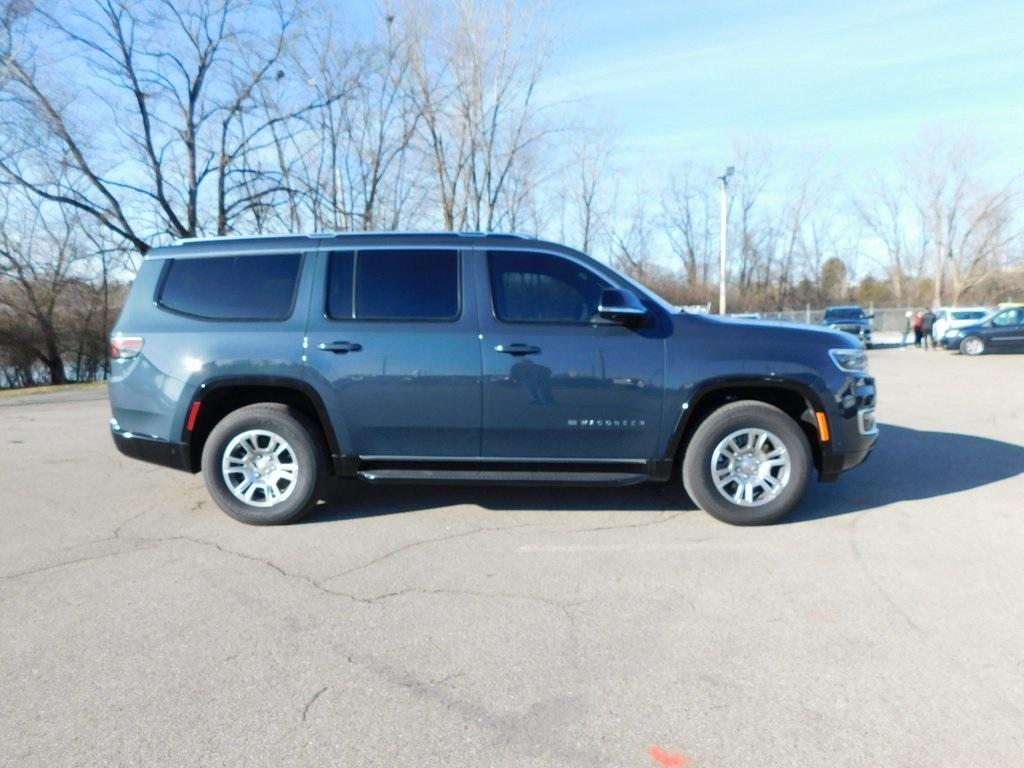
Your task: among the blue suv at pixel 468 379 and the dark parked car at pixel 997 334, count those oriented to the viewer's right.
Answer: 1

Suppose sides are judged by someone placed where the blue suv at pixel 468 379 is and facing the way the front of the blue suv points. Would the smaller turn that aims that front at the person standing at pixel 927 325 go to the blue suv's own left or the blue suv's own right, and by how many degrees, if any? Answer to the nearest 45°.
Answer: approximately 45° to the blue suv's own left

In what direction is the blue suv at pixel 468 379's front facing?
to the viewer's right

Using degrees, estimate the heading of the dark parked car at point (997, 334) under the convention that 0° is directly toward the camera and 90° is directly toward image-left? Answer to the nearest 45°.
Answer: approximately 90°

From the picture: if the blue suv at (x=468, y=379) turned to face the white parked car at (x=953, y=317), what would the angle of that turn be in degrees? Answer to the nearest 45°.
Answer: approximately 45° to its left

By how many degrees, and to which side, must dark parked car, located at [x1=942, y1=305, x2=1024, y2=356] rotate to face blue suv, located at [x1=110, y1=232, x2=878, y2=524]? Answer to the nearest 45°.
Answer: approximately 90° to its left

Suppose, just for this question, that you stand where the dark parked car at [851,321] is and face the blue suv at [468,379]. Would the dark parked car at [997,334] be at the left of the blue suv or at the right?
left

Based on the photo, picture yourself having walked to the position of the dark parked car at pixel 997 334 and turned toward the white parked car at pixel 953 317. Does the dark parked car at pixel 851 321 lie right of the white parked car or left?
left

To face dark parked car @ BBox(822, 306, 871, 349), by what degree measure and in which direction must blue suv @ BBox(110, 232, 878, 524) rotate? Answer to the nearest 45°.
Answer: approximately 45° to its left
